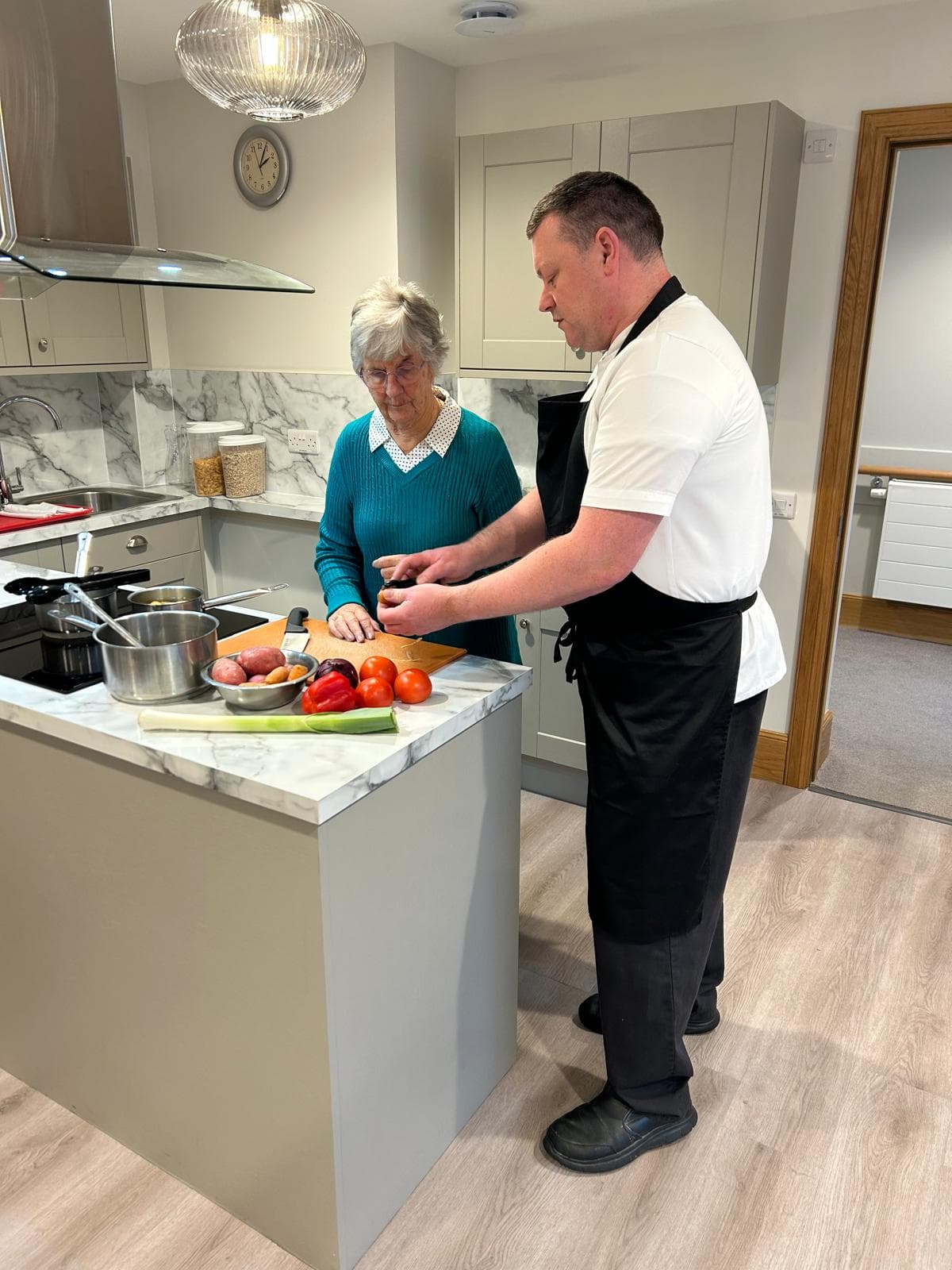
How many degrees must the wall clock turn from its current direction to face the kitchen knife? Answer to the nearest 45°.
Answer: approximately 45° to its left

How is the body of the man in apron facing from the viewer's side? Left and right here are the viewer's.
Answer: facing to the left of the viewer

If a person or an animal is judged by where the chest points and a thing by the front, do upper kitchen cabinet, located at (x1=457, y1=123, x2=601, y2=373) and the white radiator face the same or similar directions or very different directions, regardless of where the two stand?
same or similar directions

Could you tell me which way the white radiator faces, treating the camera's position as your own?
facing the viewer and to the left of the viewer

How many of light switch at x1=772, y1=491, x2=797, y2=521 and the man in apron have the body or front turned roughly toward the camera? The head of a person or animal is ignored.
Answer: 1

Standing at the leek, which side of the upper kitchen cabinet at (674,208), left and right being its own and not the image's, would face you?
front

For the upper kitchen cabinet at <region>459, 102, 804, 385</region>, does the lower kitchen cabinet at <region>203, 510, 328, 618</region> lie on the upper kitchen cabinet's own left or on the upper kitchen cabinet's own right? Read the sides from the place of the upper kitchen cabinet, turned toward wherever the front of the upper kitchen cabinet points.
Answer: on the upper kitchen cabinet's own right

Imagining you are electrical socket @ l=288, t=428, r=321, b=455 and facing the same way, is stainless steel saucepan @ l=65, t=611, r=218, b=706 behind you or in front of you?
in front

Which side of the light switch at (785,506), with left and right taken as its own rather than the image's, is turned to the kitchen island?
front

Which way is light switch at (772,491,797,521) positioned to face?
toward the camera

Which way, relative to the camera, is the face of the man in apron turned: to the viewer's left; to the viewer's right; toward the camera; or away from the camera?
to the viewer's left

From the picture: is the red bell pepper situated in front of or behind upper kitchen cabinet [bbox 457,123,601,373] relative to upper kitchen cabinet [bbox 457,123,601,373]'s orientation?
in front

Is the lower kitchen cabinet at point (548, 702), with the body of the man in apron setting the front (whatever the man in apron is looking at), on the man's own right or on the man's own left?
on the man's own right
